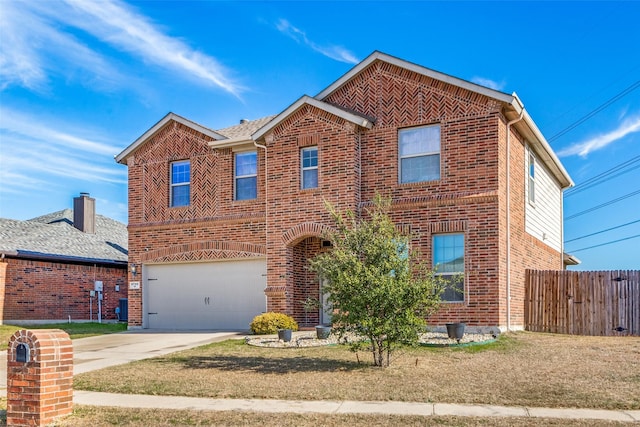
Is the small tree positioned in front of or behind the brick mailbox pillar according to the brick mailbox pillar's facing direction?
behind

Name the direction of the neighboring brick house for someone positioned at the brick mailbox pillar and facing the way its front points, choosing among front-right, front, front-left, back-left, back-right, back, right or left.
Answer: back-right

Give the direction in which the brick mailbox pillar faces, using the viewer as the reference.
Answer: facing the viewer and to the left of the viewer
